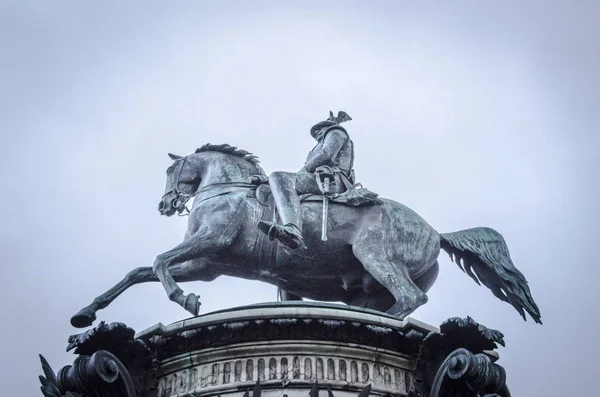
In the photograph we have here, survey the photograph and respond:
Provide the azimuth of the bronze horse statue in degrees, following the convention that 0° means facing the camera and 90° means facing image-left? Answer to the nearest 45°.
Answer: approximately 90°

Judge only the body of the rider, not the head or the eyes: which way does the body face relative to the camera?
to the viewer's left
